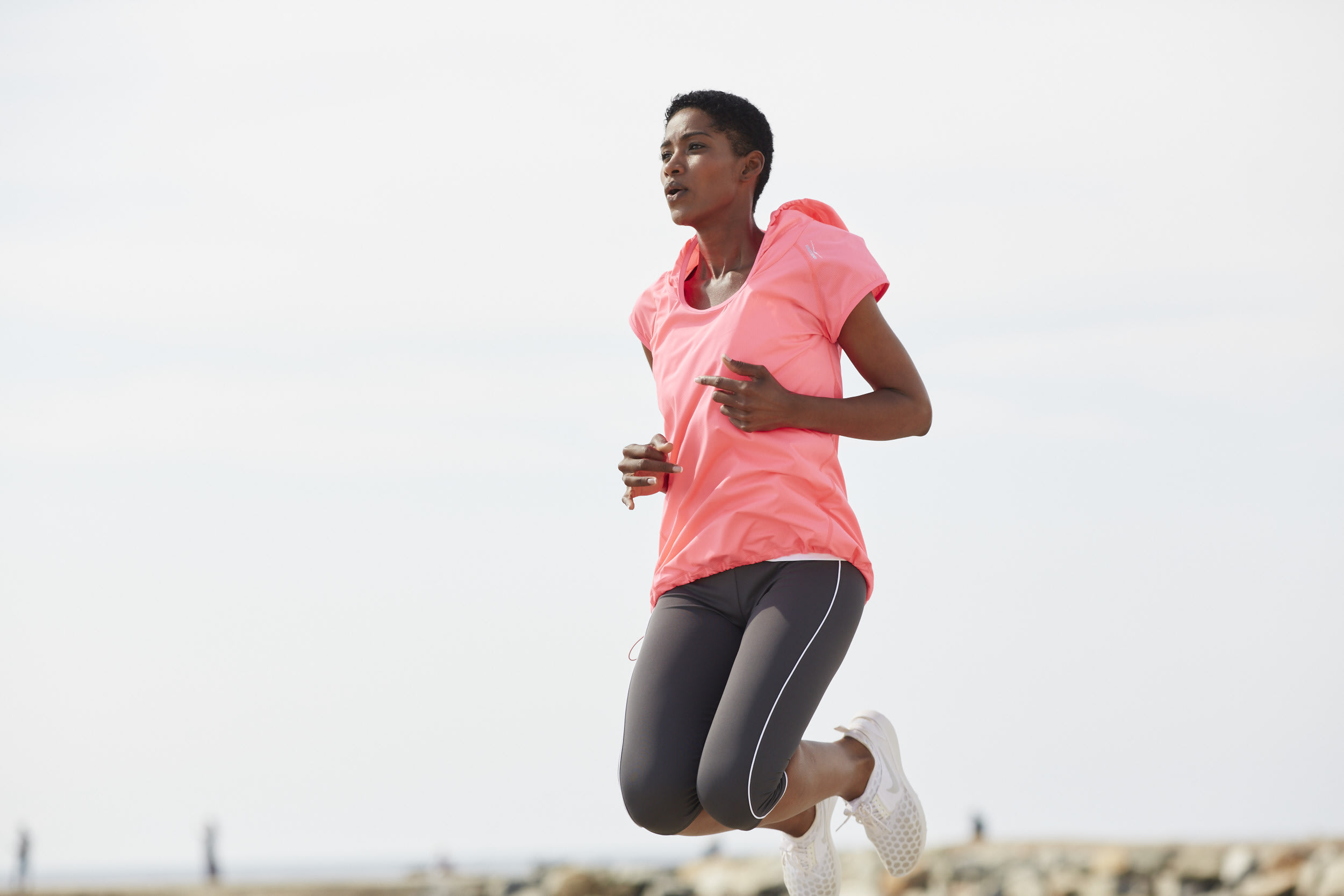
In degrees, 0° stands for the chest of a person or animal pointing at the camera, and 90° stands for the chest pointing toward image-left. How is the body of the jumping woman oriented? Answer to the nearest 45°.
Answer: approximately 45°

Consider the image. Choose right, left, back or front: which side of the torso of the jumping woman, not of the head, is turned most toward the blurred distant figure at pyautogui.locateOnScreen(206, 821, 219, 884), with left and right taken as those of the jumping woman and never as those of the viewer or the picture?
right
